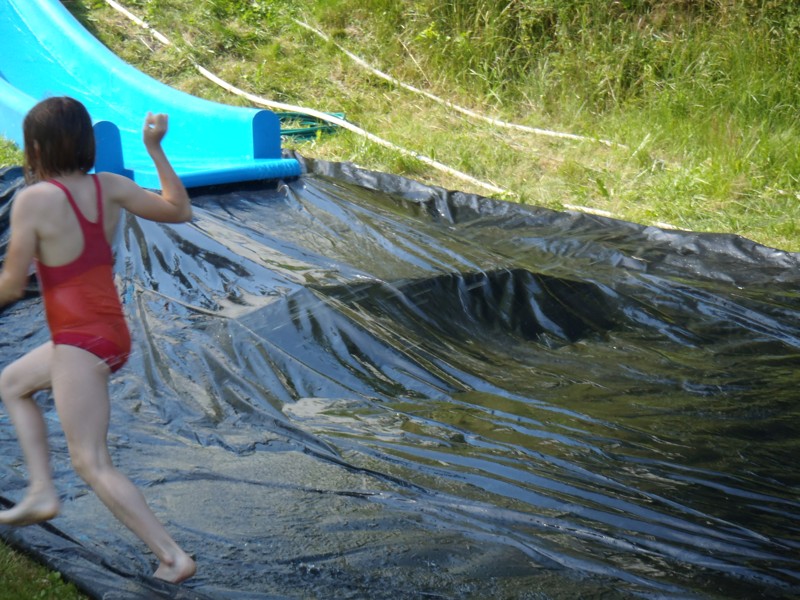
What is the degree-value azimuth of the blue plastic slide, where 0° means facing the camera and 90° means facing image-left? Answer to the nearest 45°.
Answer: approximately 315°

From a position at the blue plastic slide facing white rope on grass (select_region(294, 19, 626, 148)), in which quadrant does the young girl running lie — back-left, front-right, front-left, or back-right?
back-right

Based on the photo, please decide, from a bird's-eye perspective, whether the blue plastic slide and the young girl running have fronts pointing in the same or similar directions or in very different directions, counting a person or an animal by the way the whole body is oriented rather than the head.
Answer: very different directions

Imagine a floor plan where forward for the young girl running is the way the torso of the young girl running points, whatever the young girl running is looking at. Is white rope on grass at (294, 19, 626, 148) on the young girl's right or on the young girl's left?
on the young girl's right

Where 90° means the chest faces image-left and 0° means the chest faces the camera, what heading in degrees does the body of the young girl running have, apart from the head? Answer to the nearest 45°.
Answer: approximately 135°

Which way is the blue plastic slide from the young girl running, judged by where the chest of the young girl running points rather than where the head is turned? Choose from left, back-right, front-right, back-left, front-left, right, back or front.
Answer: front-right
